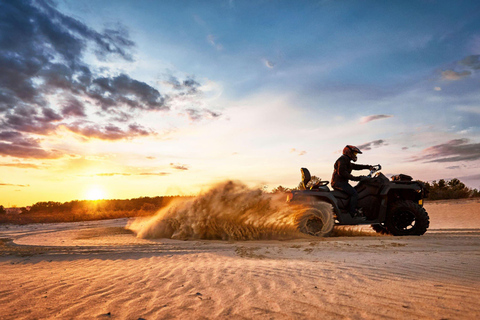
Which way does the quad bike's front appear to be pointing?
to the viewer's right

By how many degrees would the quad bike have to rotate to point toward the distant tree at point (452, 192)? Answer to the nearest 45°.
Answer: approximately 90° to its left

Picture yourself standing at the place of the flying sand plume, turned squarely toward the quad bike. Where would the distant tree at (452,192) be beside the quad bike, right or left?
left

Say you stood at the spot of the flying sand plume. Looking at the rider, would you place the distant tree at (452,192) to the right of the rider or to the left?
left

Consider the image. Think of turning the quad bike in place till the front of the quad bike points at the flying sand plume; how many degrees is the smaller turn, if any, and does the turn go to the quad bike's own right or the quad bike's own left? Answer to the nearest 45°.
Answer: approximately 180°

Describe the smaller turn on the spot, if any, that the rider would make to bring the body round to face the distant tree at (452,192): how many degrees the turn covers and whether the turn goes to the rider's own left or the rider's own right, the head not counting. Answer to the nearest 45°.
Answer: approximately 90° to the rider's own left

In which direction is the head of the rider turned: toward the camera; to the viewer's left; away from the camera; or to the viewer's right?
to the viewer's right

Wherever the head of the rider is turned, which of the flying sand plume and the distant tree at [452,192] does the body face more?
the distant tree

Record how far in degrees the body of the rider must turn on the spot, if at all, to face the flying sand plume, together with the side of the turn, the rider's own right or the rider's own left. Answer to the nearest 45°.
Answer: approximately 180°

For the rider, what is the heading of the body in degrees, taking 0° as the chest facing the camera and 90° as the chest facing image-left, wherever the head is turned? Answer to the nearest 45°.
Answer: approximately 270°
